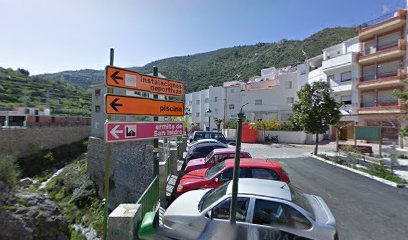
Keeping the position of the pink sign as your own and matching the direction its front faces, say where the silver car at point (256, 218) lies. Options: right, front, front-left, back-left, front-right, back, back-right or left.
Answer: front

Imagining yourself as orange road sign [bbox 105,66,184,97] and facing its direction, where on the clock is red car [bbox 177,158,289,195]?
The red car is roughly at 8 o'clock from the orange road sign.

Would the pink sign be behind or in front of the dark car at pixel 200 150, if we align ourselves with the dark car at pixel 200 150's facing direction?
in front

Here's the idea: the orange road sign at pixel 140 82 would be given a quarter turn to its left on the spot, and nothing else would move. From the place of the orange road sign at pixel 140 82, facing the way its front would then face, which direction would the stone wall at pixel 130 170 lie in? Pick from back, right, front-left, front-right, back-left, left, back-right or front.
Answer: front-left

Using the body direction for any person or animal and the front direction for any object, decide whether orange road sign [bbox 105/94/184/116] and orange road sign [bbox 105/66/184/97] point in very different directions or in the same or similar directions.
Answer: same or similar directions

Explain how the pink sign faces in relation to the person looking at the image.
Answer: facing the viewer and to the right of the viewer

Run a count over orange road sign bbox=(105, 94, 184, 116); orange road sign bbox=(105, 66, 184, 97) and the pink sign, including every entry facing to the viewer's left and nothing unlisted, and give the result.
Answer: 0
